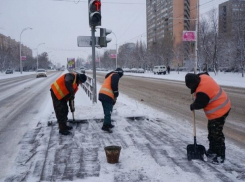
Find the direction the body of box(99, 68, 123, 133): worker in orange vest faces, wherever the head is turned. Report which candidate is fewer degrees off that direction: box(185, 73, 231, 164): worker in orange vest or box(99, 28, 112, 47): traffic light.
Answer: the traffic light

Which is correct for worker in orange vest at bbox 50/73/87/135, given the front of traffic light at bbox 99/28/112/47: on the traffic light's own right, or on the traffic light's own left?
on the traffic light's own right

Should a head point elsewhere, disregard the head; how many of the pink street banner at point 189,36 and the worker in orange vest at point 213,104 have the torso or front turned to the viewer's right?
0

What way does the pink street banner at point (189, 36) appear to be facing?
toward the camera

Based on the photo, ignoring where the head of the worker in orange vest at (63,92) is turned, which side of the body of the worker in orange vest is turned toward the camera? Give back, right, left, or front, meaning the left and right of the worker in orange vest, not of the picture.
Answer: right

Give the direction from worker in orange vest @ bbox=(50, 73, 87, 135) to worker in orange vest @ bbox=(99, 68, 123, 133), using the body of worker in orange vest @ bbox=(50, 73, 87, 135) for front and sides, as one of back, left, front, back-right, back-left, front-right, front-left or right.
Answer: front

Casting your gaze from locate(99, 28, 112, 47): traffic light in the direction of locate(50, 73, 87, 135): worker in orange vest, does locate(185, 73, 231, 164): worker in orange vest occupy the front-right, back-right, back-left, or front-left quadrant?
front-left

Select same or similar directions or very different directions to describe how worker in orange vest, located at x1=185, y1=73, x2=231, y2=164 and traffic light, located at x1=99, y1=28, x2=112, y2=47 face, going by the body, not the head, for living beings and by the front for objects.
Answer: very different directions

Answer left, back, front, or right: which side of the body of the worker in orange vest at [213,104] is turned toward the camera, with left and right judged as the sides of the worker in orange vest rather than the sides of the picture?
left

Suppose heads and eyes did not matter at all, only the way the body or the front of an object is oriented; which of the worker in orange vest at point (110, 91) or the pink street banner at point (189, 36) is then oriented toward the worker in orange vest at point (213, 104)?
the pink street banner

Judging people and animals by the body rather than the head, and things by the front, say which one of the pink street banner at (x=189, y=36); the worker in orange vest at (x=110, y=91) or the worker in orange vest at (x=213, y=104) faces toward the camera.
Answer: the pink street banner

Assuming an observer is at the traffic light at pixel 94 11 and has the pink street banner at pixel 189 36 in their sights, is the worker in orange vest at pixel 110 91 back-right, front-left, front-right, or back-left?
back-right

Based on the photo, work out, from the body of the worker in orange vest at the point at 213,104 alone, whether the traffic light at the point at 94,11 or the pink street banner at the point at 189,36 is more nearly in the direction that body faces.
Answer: the traffic light
